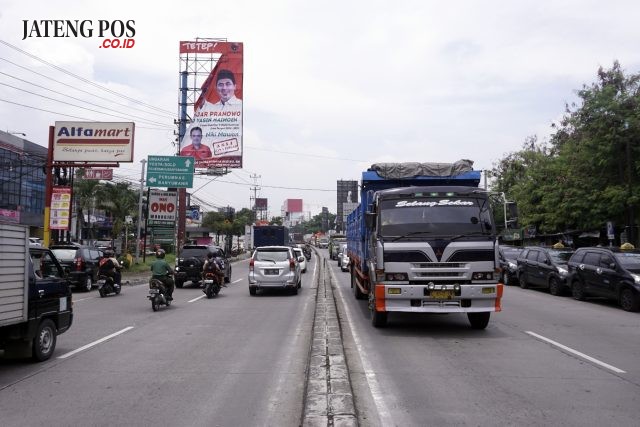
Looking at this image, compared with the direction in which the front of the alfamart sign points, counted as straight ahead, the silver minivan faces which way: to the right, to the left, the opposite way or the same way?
the opposite way

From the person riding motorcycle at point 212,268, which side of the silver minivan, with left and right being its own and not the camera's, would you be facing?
left

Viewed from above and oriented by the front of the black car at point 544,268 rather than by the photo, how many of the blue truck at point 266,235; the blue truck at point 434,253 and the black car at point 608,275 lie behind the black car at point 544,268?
1

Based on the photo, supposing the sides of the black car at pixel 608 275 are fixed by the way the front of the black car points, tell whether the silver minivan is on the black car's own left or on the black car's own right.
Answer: on the black car's own right

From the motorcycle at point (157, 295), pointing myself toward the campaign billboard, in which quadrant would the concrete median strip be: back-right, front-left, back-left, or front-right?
back-right

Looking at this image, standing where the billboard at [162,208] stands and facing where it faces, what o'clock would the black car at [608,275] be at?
The black car is roughly at 11 o'clock from the billboard.

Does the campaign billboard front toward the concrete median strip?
yes

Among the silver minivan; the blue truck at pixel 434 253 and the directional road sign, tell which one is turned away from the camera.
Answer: the silver minivan

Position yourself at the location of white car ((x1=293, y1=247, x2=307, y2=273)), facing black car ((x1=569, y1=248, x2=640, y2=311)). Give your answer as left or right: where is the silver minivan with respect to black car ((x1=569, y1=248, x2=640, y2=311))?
right

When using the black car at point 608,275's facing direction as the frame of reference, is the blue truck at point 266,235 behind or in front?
behind

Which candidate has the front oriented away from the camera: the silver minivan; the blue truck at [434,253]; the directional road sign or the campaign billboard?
the silver minivan
